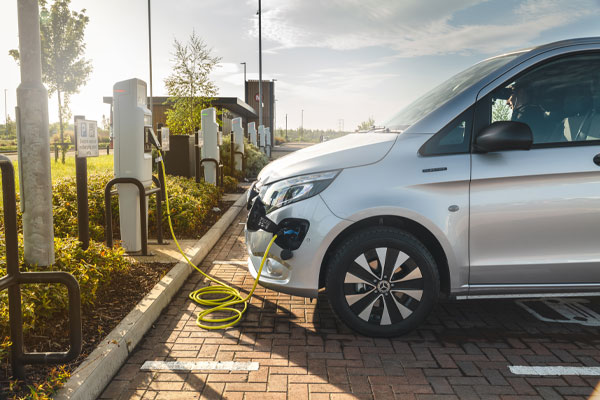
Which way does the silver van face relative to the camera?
to the viewer's left

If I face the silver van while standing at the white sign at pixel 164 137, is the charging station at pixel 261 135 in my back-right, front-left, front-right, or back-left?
back-left

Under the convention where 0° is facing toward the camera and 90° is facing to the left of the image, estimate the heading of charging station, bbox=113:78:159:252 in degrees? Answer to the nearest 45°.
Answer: approximately 270°

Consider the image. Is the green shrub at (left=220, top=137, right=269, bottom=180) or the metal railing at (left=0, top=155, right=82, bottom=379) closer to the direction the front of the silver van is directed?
the metal railing

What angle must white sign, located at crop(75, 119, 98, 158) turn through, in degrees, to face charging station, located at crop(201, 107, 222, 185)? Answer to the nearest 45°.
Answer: approximately 135° to its left

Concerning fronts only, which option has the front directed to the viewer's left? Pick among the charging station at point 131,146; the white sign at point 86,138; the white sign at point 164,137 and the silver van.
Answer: the silver van

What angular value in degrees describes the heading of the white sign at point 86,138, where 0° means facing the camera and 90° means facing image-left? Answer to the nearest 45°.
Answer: approximately 315°

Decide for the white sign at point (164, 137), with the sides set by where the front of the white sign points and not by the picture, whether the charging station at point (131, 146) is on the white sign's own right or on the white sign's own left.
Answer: on the white sign's own right

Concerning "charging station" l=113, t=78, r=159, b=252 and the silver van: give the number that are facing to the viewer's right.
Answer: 1

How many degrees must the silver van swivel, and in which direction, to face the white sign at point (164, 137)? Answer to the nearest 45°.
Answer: approximately 45° to its right

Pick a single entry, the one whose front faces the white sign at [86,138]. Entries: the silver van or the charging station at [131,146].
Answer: the silver van
